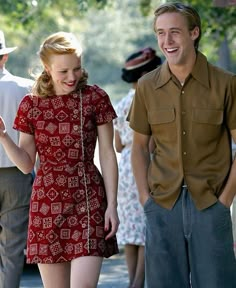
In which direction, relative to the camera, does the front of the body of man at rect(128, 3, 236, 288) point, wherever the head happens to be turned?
toward the camera

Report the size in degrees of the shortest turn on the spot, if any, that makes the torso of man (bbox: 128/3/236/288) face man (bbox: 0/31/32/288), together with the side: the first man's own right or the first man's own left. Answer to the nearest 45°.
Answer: approximately 135° to the first man's own right

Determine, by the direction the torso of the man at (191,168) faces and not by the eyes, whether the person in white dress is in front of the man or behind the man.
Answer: behind

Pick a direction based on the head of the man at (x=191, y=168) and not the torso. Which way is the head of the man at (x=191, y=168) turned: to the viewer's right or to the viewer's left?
to the viewer's left

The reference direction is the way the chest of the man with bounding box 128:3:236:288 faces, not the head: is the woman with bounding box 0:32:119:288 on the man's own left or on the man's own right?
on the man's own right
